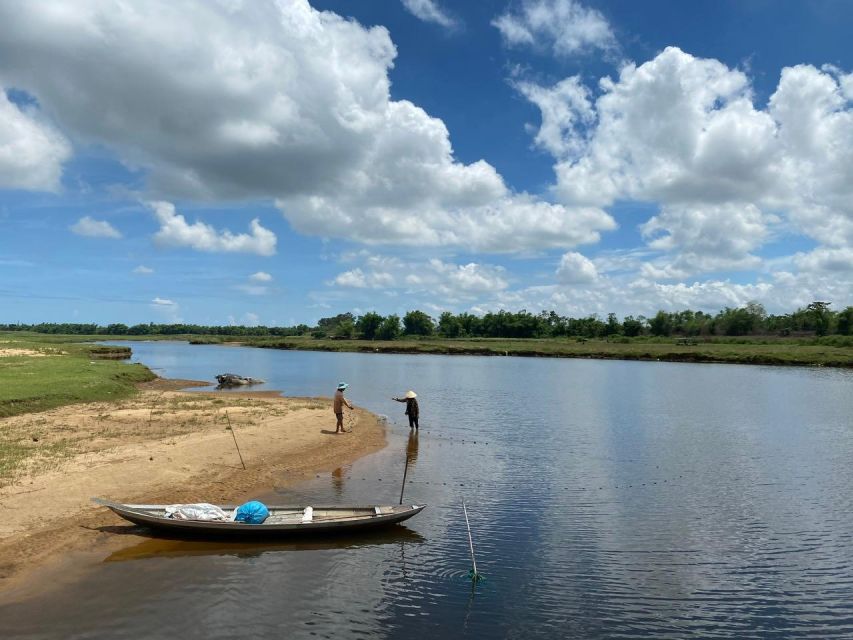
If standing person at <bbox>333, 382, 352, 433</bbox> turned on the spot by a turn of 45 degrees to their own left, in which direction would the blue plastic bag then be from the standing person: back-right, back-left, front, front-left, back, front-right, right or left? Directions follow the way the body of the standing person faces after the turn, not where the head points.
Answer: back-right

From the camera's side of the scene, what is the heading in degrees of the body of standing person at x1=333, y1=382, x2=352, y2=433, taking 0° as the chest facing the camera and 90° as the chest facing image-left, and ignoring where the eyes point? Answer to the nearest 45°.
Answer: approximately 270°

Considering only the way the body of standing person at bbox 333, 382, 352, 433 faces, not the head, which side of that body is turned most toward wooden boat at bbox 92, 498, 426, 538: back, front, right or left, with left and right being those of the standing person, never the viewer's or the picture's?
right

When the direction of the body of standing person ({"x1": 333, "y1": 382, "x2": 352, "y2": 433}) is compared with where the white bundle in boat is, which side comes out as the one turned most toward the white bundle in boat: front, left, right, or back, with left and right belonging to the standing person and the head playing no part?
right
